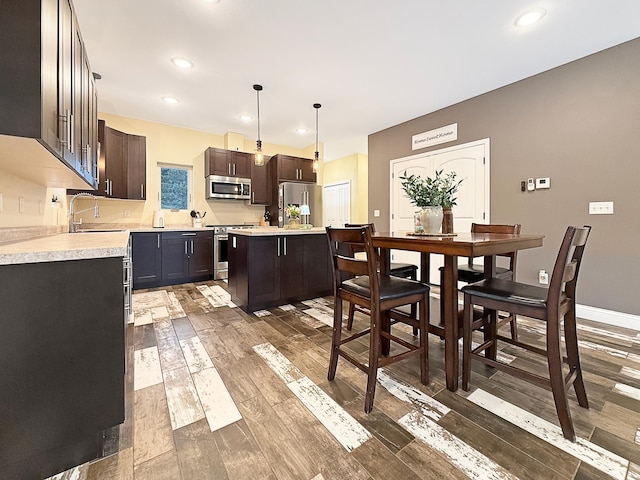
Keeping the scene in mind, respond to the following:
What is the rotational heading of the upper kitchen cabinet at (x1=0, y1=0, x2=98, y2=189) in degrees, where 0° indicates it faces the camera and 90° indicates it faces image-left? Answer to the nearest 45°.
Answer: approximately 270°

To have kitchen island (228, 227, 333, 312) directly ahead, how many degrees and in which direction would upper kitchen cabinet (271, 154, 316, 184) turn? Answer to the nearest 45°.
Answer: approximately 45° to its right

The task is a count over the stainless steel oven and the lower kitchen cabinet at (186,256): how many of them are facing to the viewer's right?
0

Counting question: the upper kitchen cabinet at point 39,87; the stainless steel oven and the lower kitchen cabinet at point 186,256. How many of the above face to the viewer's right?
1

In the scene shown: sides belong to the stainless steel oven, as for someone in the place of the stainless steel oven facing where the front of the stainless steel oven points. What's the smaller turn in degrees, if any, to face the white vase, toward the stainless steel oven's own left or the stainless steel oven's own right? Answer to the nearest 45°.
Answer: approximately 45° to the stainless steel oven's own left

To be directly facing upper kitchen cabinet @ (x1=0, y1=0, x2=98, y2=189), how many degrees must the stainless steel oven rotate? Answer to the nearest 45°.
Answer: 0° — it already faces it

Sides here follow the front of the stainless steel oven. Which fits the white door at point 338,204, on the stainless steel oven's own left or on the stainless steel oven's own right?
on the stainless steel oven's own left

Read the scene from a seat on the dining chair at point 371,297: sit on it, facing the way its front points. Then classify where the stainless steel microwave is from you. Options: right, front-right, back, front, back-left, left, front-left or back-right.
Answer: left

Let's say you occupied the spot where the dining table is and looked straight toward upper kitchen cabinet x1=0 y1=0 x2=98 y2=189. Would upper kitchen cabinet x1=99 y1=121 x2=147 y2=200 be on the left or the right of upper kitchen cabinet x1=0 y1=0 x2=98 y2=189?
right

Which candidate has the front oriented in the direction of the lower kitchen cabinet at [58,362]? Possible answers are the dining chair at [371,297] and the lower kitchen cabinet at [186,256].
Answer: the lower kitchen cabinet at [186,256]
